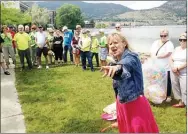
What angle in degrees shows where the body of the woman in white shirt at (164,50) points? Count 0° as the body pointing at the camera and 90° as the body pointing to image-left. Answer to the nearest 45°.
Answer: approximately 45°

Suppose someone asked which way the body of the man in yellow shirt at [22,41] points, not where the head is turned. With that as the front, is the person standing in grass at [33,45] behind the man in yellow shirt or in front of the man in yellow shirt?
behind

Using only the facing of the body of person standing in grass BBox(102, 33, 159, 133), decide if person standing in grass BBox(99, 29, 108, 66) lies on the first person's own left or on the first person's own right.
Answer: on the first person's own right

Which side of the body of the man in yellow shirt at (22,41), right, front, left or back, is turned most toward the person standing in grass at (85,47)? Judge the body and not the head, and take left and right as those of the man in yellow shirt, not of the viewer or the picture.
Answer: left

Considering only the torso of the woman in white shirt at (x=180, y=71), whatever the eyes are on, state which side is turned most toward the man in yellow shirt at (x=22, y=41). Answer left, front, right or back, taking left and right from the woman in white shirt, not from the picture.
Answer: right

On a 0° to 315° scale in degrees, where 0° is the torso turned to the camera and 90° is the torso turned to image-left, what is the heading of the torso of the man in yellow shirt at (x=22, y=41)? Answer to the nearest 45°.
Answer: approximately 0°

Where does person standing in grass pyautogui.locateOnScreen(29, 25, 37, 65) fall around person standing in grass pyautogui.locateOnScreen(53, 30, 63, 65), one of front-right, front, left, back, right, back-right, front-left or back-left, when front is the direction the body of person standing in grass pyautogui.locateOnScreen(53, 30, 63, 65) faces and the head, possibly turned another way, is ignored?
front-right

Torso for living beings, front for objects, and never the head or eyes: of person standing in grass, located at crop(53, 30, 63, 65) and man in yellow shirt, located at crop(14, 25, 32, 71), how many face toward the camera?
2

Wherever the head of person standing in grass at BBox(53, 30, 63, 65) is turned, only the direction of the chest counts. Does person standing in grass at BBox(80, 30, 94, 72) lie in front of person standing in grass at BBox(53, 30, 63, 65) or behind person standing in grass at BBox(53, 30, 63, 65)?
in front

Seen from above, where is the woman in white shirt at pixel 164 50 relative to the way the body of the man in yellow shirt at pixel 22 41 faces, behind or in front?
in front

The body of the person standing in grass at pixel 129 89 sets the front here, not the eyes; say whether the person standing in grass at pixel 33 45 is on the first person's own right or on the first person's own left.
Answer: on the first person's own right

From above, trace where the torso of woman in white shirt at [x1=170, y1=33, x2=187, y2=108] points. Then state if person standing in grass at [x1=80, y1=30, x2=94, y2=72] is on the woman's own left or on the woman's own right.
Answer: on the woman's own right

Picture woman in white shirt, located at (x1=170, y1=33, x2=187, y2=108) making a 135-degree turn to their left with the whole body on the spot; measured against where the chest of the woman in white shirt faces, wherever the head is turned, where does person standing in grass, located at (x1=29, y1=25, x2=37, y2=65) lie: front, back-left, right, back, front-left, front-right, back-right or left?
back-left
